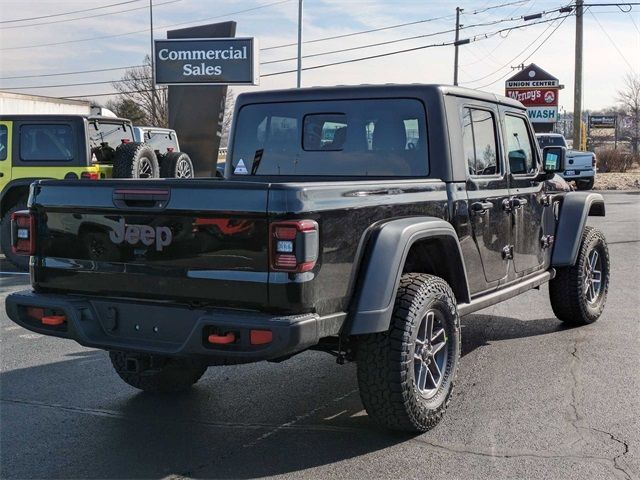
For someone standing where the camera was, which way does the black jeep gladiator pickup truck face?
facing away from the viewer and to the right of the viewer

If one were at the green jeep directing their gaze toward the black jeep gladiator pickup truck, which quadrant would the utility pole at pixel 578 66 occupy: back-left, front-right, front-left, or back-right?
back-left

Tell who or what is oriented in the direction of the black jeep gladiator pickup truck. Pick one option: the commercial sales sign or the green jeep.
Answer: the commercial sales sign

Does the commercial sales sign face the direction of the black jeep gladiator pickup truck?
yes

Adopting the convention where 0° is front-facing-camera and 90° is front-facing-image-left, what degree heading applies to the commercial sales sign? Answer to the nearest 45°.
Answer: approximately 0°

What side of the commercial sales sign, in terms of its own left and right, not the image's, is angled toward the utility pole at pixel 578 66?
left

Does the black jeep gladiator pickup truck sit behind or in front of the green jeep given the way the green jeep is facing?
behind

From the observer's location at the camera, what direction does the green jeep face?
facing away from the viewer and to the left of the viewer
